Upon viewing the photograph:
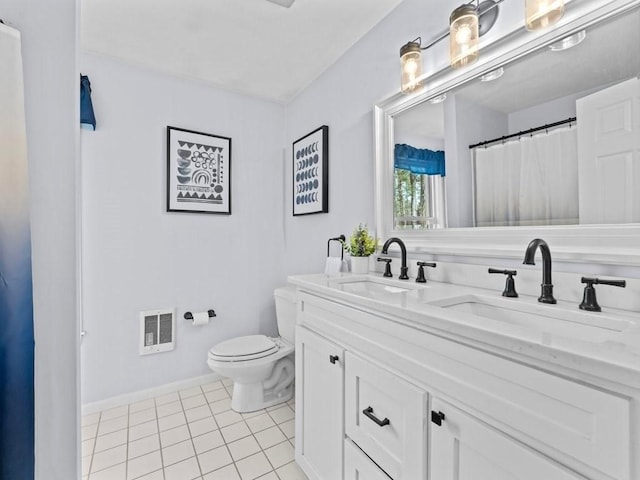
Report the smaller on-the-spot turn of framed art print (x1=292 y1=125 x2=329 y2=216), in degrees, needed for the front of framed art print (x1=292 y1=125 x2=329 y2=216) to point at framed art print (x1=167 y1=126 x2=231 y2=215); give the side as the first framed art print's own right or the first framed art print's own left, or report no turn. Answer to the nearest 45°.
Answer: approximately 45° to the first framed art print's own right

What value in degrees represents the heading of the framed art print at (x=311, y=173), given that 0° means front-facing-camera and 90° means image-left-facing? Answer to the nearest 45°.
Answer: approximately 45°

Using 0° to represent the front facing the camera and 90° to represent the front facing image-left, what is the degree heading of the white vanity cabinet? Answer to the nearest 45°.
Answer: approximately 45°

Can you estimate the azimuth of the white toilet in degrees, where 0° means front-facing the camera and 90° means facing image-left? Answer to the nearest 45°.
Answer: approximately 45°

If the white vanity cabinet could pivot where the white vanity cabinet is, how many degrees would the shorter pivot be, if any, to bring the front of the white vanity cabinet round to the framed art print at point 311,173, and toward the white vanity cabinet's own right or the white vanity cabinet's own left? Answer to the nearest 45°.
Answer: approximately 90° to the white vanity cabinet's own right
